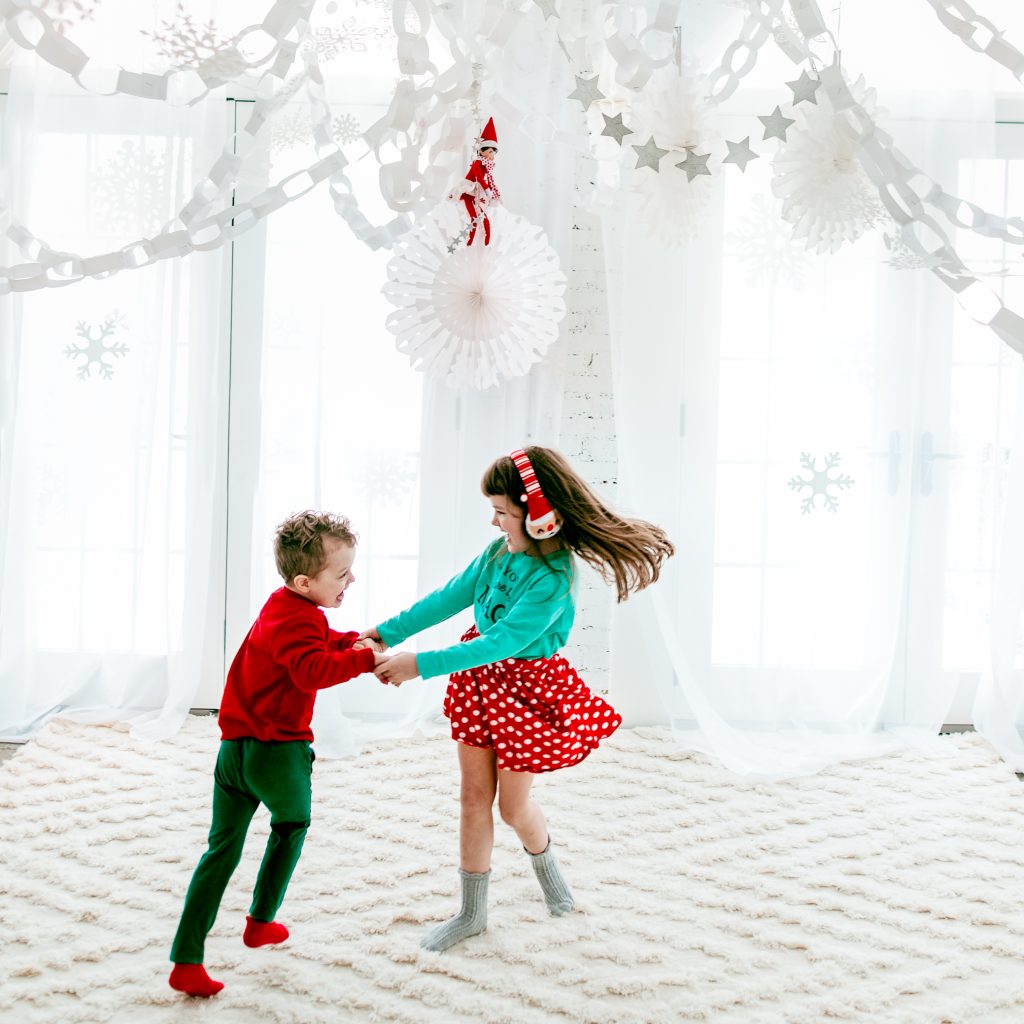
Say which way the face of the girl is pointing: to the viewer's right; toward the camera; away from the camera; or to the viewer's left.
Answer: to the viewer's left

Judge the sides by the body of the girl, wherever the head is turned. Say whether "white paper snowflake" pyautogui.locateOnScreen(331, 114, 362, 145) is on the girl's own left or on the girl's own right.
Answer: on the girl's own right

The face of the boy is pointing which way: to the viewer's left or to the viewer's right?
to the viewer's right

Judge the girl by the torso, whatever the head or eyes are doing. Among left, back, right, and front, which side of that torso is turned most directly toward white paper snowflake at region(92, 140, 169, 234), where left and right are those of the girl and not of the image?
right

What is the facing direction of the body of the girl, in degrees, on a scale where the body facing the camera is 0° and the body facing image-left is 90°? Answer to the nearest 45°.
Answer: approximately 45°

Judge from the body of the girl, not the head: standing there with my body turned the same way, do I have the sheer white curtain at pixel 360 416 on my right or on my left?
on my right

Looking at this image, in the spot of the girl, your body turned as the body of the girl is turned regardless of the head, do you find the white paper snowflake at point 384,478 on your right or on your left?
on your right
